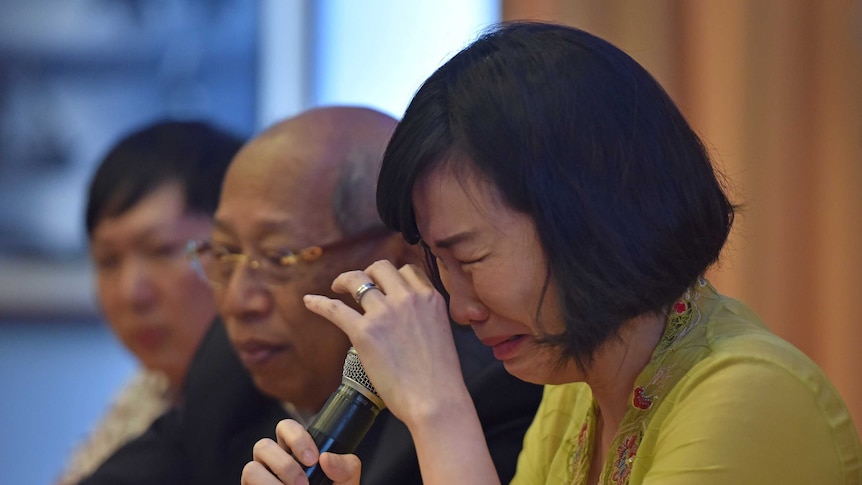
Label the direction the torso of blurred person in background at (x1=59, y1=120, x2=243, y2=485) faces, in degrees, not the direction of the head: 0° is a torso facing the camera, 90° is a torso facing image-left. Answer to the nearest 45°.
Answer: approximately 45°

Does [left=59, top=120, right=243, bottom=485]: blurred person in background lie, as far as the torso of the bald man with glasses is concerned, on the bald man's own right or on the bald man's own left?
on the bald man's own right

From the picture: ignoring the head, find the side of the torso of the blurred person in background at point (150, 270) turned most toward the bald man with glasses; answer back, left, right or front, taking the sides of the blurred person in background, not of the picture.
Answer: left

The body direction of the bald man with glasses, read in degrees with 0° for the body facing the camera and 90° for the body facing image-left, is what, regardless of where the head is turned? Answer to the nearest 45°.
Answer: approximately 45°
